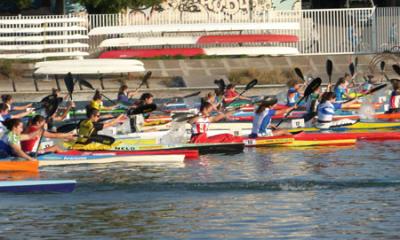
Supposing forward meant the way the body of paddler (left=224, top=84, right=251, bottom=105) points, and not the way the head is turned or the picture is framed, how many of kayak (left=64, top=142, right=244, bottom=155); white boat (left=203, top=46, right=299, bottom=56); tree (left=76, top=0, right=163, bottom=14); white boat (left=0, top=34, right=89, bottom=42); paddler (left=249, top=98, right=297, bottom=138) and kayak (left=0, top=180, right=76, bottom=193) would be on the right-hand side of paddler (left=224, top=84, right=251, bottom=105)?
3
